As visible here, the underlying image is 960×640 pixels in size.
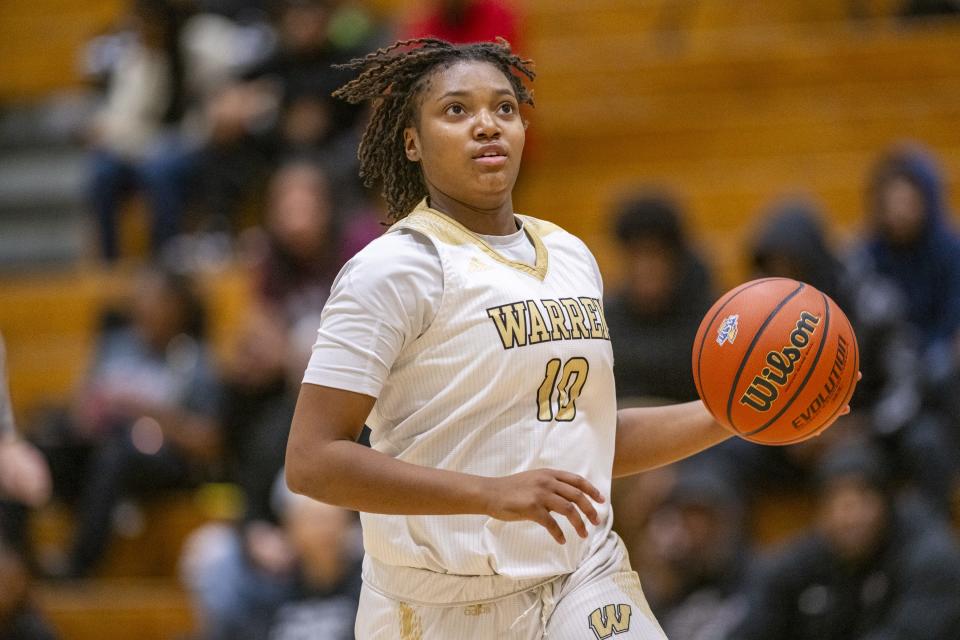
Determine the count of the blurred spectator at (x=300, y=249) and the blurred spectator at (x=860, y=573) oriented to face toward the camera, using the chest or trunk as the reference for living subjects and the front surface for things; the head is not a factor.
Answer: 2

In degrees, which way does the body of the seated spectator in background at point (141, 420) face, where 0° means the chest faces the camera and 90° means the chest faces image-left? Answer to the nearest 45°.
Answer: approximately 45°

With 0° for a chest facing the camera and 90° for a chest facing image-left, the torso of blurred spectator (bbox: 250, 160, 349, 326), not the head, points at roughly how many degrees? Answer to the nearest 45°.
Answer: approximately 0°

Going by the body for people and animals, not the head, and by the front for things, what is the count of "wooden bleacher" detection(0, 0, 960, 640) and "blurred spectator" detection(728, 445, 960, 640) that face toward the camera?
2

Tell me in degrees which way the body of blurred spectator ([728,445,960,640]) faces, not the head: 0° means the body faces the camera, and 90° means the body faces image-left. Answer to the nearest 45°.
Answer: approximately 0°

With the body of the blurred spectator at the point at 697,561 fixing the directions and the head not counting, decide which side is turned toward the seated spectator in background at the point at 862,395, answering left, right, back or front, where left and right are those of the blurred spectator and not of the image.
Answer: back

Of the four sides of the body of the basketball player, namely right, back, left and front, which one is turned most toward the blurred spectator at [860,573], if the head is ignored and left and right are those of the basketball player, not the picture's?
left

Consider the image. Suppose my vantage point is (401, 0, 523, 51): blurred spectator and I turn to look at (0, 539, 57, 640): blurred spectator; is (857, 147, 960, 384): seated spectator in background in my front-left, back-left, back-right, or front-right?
front-left
